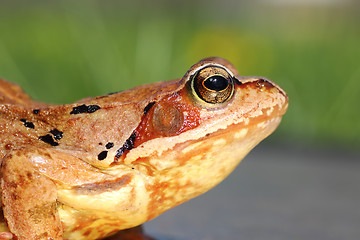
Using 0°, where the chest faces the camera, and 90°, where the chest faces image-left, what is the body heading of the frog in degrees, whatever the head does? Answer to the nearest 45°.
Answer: approximately 270°
